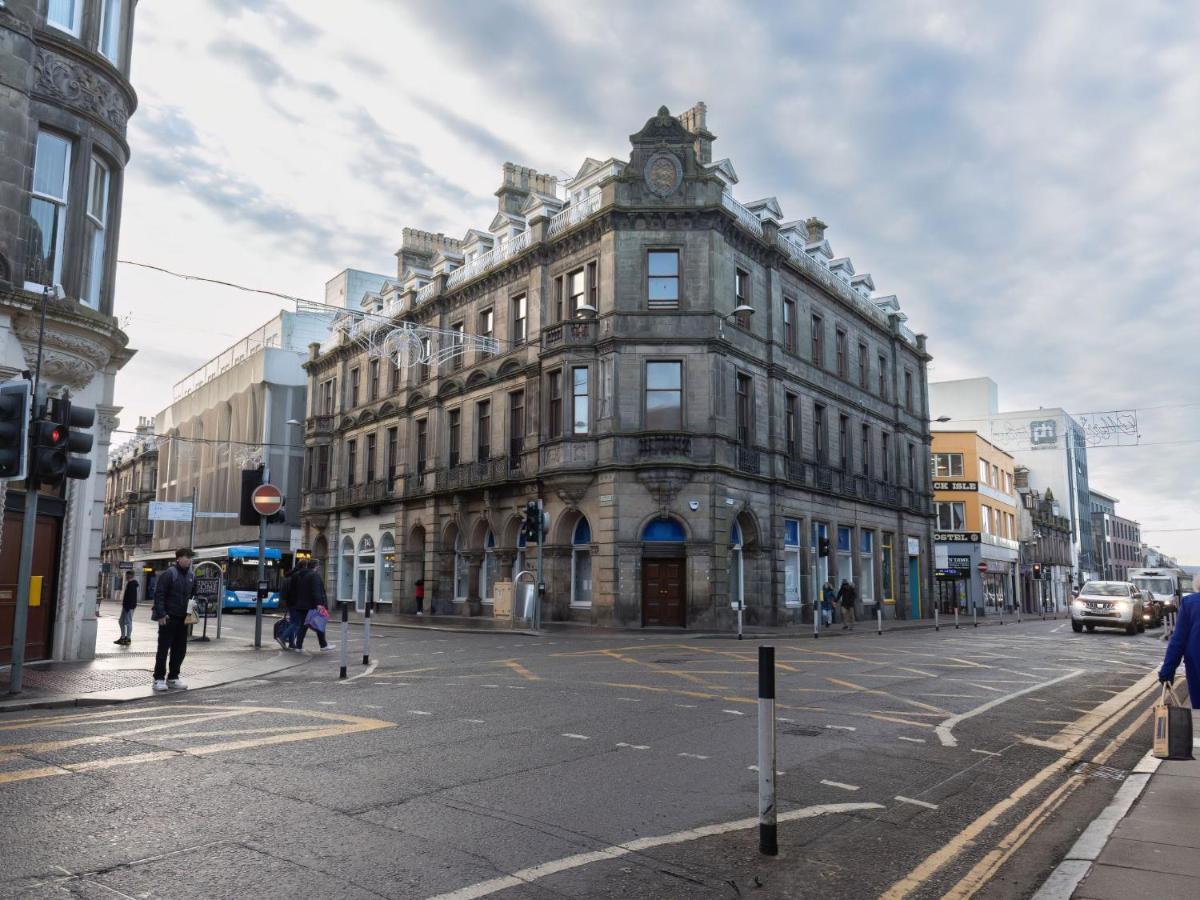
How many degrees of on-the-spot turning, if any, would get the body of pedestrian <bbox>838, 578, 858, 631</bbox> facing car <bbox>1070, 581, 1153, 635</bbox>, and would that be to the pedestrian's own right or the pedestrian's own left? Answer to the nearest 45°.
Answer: approximately 90° to the pedestrian's own right

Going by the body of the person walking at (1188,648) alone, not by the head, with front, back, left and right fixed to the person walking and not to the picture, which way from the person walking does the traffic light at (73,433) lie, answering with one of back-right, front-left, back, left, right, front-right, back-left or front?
left

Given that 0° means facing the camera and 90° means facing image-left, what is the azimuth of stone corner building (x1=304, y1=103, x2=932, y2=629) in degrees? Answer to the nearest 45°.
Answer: approximately 0°

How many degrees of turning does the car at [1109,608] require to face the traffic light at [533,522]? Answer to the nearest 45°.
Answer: approximately 45° to its right

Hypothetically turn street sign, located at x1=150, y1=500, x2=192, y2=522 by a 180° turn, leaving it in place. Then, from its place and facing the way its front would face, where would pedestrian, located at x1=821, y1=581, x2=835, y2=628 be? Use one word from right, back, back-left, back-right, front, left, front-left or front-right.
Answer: right

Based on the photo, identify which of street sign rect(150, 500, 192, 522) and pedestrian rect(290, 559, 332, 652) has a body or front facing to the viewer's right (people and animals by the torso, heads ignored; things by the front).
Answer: the pedestrian

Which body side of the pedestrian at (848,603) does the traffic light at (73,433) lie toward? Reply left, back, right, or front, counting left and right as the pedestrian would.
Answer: back

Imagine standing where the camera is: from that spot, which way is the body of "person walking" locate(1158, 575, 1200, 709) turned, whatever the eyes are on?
away from the camera

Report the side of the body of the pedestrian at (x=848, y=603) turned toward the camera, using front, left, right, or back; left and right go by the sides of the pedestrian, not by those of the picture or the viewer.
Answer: back
